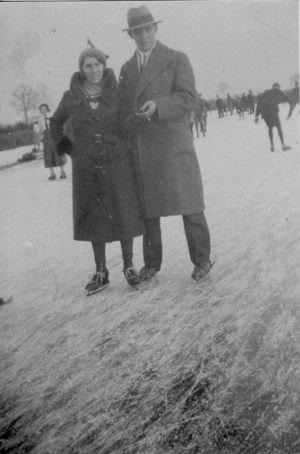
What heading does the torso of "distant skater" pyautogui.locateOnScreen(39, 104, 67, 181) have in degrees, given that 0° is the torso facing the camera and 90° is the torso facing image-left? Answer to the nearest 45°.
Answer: approximately 0°

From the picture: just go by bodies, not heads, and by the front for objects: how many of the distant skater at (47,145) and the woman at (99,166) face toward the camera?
2

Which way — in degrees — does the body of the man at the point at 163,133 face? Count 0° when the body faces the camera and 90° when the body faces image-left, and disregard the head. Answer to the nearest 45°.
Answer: approximately 45°
